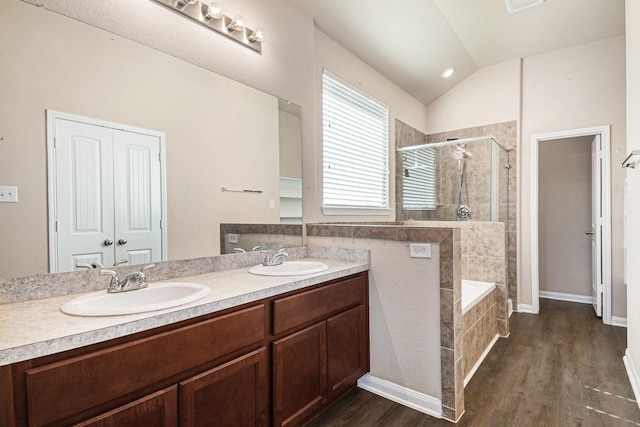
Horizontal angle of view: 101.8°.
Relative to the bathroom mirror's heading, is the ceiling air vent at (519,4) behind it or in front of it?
in front

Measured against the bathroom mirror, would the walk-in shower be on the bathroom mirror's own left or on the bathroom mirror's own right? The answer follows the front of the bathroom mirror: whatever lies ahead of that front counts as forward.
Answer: on the bathroom mirror's own left

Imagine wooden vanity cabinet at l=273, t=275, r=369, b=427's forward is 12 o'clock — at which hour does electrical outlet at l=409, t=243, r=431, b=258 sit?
The electrical outlet is roughly at 10 o'clock from the wooden vanity cabinet.

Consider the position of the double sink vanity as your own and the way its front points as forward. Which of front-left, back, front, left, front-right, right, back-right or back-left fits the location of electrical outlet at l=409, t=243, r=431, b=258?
front-left

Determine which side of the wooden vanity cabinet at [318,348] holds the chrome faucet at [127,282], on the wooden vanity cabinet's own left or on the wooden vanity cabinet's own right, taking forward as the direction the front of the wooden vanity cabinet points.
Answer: on the wooden vanity cabinet's own right

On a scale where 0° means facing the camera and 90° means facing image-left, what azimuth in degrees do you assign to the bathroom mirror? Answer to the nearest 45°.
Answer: approximately 315°

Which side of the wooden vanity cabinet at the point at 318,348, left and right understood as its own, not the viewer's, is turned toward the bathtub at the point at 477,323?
left

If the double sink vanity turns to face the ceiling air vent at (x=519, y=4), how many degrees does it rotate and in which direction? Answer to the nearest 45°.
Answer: approximately 45° to its left

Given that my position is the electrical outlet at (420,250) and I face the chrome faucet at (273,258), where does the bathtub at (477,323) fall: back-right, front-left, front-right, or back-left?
back-right
